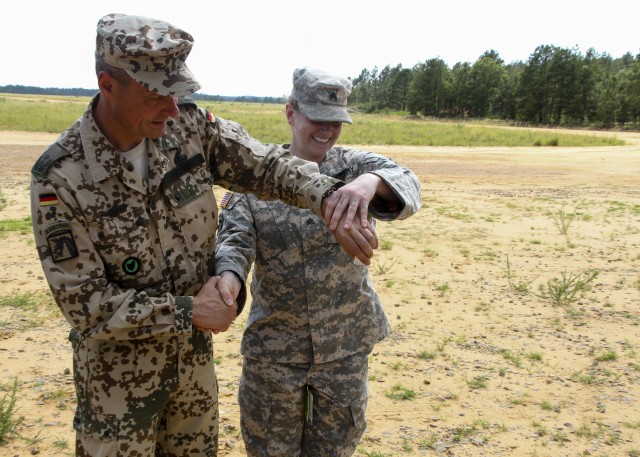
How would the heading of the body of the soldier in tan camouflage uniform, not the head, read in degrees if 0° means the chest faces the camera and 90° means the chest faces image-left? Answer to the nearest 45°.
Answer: approximately 315°

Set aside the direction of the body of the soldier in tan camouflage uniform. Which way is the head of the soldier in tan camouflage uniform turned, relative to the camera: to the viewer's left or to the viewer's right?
to the viewer's right

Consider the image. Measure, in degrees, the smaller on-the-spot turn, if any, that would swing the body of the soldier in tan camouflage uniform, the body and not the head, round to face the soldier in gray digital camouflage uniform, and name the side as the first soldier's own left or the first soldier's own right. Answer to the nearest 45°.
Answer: approximately 90° to the first soldier's own left
